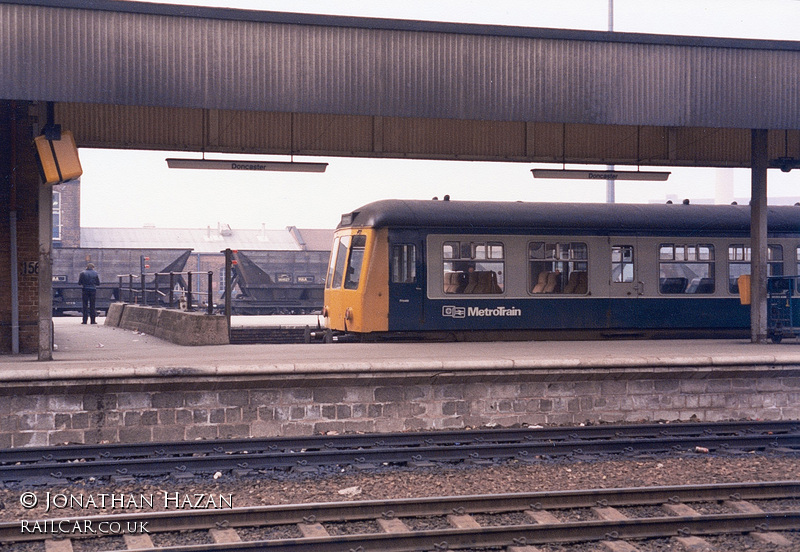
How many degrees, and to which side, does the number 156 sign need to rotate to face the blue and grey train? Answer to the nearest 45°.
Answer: approximately 90° to its left

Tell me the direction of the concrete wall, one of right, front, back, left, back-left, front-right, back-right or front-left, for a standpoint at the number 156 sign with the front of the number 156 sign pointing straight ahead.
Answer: back-left

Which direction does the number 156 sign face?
toward the camera

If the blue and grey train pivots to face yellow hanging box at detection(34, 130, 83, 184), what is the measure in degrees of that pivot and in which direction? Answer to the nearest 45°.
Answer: approximately 45° to its left

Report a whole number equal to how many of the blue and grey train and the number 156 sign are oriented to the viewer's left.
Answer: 1

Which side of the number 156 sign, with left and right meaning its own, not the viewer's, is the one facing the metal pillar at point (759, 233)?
left

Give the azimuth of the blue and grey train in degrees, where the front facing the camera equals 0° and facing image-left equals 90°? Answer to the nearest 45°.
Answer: approximately 90°

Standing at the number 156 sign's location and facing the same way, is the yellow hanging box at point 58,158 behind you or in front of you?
in front

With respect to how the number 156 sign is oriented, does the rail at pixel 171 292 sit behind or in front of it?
behind

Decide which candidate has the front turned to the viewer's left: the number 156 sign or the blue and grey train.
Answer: the blue and grey train
